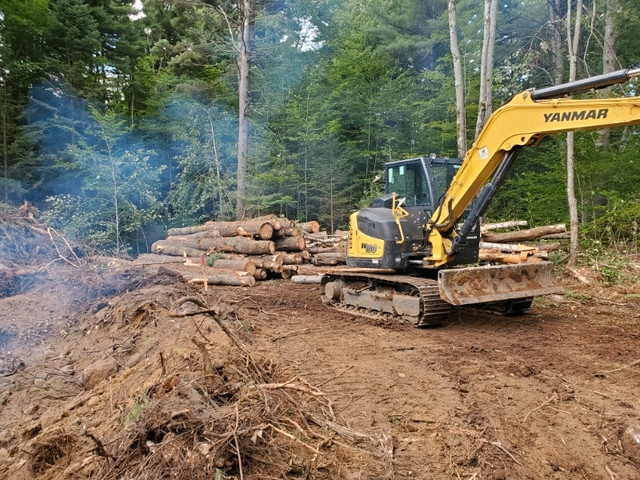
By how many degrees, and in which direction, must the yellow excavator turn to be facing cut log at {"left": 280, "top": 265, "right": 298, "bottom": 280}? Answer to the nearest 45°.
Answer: approximately 180°

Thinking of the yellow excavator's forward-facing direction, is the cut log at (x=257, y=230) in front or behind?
behind

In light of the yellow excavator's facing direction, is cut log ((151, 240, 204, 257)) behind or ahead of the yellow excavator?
behind

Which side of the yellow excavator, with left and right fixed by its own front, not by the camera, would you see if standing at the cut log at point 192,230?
back

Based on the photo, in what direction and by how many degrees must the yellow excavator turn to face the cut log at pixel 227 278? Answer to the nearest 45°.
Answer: approximately 180°

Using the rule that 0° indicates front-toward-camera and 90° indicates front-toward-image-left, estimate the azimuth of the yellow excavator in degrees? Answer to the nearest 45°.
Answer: approximately 315°

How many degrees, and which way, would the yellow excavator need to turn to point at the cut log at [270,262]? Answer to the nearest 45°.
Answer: approximately 180°

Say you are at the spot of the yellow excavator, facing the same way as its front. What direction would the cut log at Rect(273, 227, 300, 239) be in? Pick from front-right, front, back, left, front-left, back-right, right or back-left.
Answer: back

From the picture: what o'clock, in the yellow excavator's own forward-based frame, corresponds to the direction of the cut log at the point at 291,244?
The cut log is roughly at 6 o'clock from the yellow excavator.

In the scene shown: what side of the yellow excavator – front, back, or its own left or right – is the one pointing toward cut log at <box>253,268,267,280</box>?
back

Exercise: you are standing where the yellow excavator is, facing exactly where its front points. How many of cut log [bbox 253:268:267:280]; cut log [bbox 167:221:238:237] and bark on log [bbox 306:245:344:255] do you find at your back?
3

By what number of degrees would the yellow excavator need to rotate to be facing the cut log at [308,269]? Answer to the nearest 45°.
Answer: approximately 180°

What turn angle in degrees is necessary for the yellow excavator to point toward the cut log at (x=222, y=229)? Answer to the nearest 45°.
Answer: approximately 180°

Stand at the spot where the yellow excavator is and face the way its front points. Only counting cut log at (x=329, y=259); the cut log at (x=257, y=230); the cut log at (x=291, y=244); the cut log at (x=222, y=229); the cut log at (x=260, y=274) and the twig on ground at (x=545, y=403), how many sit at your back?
5

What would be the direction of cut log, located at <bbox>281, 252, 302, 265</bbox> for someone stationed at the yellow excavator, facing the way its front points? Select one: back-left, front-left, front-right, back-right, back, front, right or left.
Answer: back

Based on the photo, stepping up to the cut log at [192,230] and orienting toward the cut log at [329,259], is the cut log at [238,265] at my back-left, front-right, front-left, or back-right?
front-right

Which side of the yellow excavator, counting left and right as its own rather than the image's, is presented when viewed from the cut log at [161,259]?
back
